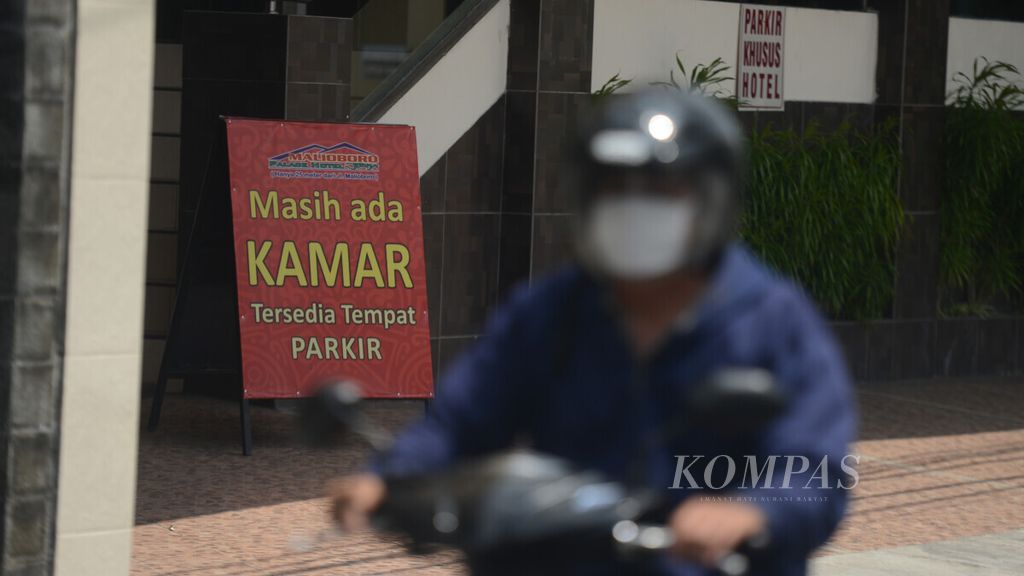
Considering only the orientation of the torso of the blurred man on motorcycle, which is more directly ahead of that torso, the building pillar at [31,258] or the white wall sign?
the building pillar

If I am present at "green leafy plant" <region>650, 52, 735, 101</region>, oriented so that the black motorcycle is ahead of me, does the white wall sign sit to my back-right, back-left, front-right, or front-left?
back-left

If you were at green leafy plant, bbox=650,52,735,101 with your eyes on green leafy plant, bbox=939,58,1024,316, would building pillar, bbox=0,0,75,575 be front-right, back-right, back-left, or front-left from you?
back-right

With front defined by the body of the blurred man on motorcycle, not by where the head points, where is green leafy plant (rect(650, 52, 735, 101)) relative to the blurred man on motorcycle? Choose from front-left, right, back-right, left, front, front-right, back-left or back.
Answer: back-right

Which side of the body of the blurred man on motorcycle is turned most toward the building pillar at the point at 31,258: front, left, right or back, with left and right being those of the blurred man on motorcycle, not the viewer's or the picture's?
right

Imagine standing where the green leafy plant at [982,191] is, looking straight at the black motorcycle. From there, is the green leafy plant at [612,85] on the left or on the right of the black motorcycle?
right

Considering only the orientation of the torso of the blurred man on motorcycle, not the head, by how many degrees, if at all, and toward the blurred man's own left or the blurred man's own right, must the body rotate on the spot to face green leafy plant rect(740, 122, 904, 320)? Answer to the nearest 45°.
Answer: approximately 135° to the blurred man's own right

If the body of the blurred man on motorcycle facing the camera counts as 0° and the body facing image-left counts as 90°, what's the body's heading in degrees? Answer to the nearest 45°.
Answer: approximately 45°

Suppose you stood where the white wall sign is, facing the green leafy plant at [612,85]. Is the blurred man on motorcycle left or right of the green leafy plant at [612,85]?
left

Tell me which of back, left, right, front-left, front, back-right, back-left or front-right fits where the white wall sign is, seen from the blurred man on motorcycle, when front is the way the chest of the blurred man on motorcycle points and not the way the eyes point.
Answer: back-right

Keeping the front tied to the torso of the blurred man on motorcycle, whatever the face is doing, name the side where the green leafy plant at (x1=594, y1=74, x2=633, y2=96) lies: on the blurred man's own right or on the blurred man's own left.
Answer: on the blurred man's own right
